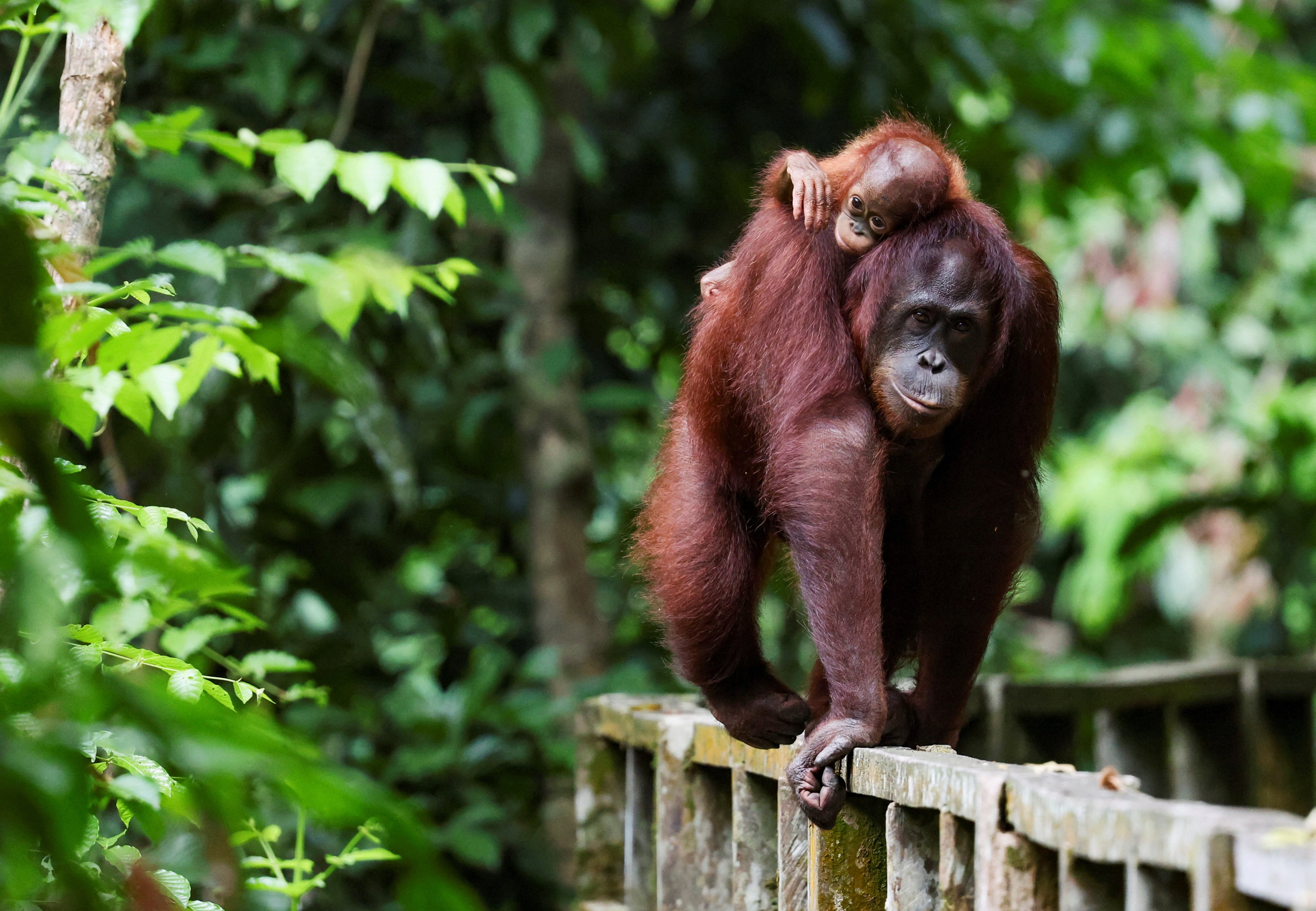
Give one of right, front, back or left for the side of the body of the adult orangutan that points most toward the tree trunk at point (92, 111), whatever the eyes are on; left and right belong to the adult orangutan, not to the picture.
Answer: right

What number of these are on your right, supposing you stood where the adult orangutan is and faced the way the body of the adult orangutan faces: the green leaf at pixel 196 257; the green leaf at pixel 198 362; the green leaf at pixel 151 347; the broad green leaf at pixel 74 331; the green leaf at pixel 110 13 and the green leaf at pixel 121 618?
6

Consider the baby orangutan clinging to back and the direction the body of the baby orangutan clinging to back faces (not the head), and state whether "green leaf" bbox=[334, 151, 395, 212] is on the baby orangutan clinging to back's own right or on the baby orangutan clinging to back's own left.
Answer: on the baby orangutan clinging to back's own right

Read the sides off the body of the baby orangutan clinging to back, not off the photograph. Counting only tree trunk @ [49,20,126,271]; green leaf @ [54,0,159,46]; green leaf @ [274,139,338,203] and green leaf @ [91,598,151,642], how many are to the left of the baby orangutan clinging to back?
0

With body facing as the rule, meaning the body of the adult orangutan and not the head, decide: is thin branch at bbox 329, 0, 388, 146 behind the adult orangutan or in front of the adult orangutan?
behind

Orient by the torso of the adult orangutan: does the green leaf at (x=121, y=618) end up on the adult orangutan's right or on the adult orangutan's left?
on the adult orangutan's right

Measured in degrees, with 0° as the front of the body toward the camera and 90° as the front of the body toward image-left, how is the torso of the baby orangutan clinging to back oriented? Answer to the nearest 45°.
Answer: approximately 0°

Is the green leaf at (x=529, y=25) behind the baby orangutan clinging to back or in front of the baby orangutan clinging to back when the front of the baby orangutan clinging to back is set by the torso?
behind

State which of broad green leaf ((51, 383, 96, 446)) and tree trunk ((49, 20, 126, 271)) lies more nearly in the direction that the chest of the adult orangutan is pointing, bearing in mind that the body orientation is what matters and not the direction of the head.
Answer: the broad green leaf

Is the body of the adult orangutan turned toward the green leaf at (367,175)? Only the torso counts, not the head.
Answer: no

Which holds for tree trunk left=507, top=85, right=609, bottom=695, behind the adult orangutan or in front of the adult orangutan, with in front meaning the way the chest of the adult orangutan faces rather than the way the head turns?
behind

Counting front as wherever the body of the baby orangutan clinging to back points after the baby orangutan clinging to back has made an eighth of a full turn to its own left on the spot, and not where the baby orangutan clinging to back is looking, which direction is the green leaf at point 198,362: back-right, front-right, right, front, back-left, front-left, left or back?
right

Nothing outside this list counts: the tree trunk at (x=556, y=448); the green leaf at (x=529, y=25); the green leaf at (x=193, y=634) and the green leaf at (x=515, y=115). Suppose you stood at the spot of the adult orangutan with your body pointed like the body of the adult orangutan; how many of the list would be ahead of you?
0

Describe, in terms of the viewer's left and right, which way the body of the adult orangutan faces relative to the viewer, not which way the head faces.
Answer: facing the viewer and to the right of the viewer

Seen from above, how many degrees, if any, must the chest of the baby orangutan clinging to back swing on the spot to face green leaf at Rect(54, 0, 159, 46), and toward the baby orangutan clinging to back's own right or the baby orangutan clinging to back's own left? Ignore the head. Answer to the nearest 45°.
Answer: approximately 45° to the baby orangutan clinging to back's own right

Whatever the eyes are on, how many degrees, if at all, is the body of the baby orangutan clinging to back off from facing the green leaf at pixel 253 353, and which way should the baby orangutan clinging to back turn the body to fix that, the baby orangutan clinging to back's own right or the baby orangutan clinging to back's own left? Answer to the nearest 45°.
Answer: approximately 45° to the baby orangutan clinging to back's own right

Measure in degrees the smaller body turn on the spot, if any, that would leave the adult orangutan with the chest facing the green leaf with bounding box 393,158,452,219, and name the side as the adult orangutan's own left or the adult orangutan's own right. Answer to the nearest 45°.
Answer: approximately 90° to the adult orangutan's own right

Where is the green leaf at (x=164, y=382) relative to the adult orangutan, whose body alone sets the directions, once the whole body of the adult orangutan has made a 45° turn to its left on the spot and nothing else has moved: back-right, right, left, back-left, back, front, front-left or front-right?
back-right

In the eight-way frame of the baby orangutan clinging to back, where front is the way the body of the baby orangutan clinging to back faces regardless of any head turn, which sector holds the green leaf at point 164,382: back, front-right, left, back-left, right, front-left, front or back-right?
front-right

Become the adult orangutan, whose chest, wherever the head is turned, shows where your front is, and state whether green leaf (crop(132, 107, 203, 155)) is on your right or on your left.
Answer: on your right
